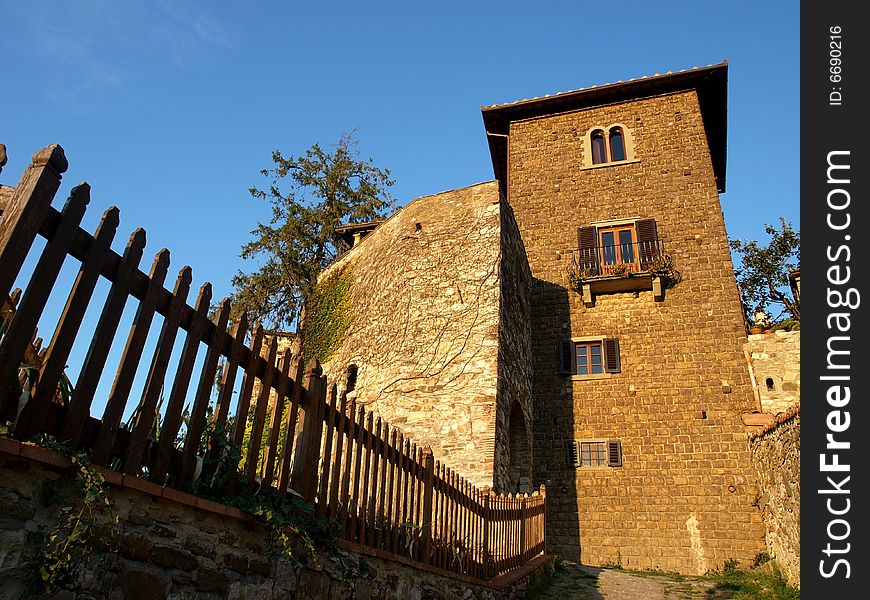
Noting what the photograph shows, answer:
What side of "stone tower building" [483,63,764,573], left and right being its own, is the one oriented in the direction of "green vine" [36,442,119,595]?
front

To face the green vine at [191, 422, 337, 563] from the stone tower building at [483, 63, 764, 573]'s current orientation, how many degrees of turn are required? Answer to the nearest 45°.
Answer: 0° — it already faces it

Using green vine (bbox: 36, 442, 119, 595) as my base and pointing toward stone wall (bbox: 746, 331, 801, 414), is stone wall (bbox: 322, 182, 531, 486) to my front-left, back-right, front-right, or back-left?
front-left

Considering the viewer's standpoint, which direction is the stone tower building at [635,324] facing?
facing the viewer

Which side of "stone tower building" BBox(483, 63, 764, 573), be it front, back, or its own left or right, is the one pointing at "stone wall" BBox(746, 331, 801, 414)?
left

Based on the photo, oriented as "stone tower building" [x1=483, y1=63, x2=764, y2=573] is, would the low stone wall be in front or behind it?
in front

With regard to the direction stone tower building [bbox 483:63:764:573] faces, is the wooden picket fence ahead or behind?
ahead
